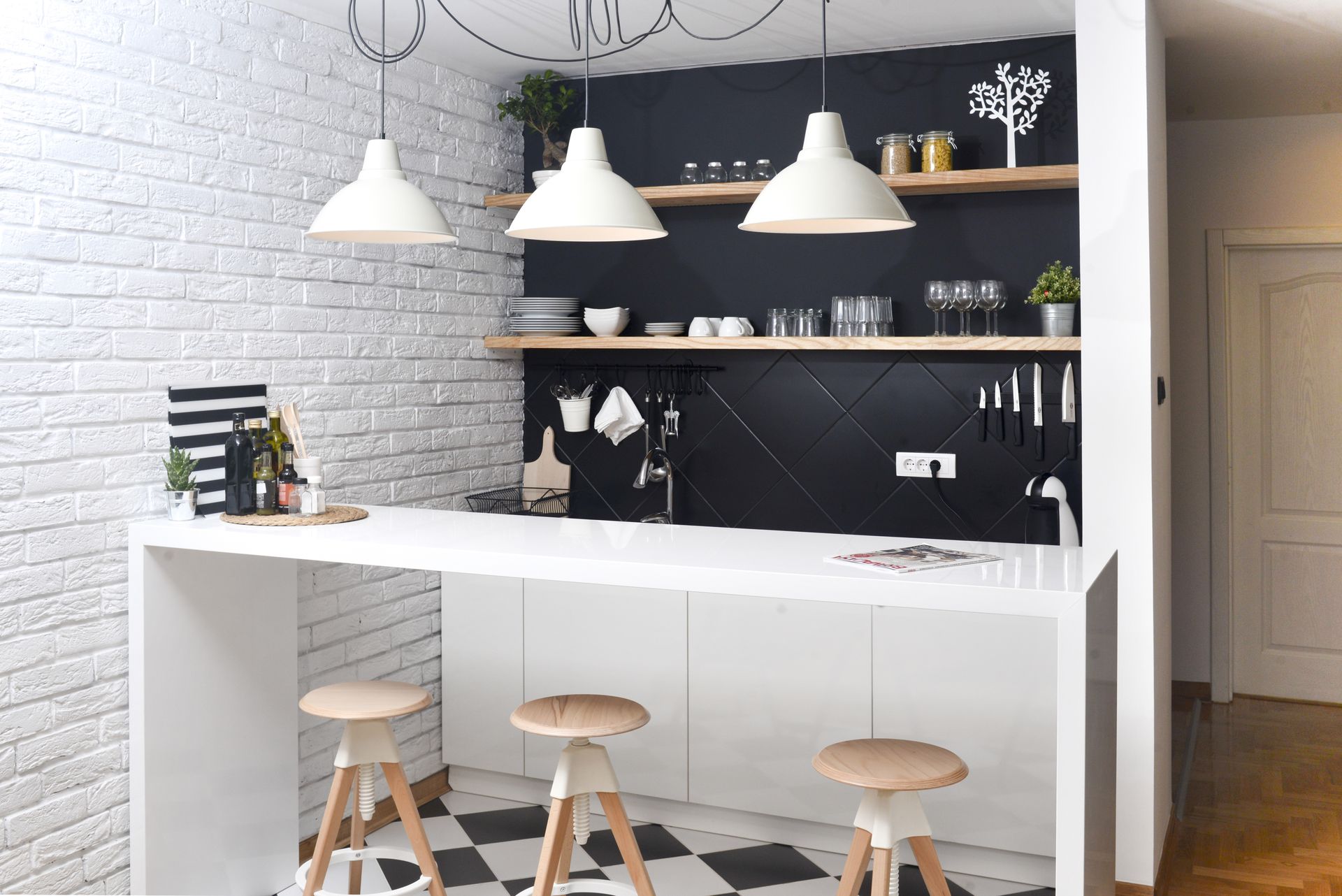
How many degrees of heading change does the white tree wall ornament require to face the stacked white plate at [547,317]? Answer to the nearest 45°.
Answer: approximately 90° to its right

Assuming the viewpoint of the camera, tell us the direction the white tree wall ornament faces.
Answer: facing the viewer

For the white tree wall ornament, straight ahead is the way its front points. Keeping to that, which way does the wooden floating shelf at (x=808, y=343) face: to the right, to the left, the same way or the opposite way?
the same way

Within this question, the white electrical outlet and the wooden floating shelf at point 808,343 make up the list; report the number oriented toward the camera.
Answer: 2

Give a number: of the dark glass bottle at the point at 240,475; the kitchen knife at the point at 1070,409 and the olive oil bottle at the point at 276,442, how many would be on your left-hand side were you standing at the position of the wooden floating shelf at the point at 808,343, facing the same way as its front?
1

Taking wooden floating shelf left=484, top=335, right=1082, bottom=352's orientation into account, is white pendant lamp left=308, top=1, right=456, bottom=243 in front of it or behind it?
in front

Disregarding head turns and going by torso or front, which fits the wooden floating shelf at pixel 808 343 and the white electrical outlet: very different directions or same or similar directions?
same or similar directions

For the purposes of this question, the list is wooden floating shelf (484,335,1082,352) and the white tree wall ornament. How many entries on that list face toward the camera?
2

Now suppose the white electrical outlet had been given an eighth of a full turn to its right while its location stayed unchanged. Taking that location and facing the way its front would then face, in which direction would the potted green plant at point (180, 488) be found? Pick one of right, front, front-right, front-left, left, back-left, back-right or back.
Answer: front

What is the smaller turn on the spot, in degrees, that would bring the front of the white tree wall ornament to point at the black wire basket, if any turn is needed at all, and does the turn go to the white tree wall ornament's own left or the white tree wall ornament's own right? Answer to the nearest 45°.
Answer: approximately 90° to the white tree wall ornament's own right

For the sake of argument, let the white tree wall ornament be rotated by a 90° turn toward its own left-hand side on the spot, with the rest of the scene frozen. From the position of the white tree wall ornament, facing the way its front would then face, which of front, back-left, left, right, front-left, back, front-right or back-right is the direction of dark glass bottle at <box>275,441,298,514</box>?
back-right

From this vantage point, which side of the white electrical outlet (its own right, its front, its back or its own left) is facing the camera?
front

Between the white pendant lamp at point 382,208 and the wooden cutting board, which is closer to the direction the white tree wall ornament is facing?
the white pendant lamp

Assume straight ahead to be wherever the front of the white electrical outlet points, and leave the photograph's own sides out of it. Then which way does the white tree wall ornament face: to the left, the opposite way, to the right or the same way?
the same way

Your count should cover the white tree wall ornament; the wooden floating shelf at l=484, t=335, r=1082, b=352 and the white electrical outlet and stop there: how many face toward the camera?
3

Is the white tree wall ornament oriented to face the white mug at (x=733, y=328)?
no
